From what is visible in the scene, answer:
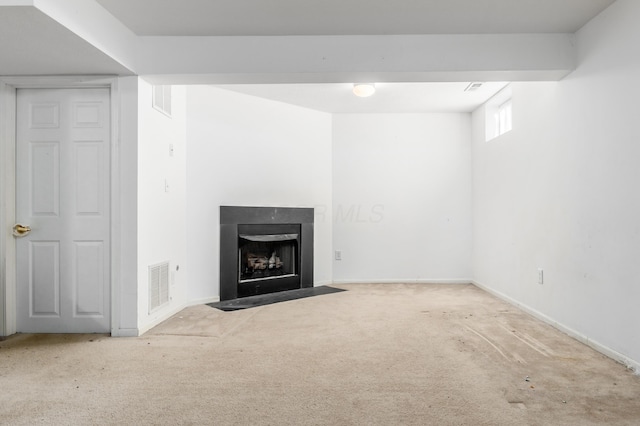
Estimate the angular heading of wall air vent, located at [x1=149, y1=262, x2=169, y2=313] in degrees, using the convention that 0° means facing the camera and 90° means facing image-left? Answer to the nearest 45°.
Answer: approximately 315°

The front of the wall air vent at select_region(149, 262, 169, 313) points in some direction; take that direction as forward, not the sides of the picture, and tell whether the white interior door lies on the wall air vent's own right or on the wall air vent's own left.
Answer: on the wall air vent's own right

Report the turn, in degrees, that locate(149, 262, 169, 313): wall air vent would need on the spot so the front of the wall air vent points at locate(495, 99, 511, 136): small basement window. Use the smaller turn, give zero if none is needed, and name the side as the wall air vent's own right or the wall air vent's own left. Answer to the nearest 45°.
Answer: approximately 45° to the wall air vent's own left

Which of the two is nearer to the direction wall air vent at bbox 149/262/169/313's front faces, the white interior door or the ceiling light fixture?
the ceiling light fixture

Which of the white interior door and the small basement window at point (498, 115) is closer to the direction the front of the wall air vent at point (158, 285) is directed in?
the small basement window

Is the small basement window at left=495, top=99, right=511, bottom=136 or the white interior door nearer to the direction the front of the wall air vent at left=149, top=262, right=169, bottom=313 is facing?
the small basement window

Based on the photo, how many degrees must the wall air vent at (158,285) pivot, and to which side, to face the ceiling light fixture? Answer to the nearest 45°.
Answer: approximately 45° to its left

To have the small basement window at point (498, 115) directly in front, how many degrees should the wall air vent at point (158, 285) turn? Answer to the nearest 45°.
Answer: approximately 45° to its left
